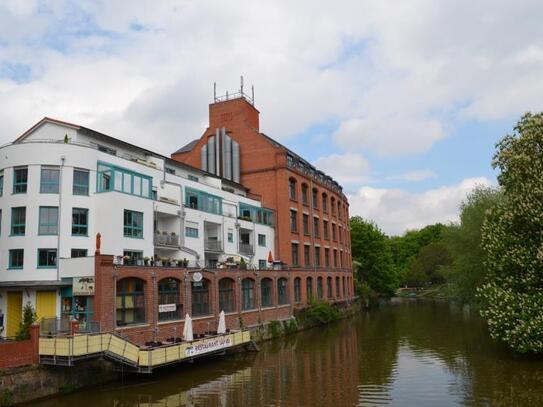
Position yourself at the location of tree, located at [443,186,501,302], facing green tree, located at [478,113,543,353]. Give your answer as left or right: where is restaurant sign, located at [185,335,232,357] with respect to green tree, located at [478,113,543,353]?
right

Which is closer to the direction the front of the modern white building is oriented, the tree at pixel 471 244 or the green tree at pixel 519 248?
the green tree

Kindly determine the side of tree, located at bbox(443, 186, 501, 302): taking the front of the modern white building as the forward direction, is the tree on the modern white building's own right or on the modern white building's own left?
on the modern white building's own left

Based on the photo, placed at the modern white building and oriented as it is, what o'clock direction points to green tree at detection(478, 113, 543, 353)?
The green tree is roughly at 11 o'clock from the modern white building.

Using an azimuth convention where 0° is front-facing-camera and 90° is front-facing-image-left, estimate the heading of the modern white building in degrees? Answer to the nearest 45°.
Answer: approximately 315°

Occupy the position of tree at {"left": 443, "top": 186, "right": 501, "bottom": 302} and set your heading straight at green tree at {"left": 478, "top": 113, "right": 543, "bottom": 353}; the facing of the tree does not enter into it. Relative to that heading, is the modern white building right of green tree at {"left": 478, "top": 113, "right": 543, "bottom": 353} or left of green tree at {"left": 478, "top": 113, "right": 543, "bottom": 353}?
right

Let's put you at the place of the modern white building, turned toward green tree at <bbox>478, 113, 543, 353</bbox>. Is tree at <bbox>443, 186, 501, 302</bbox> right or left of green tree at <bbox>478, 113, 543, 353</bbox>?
left
